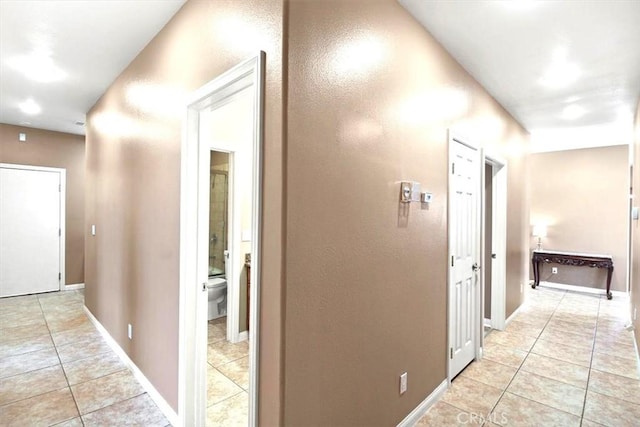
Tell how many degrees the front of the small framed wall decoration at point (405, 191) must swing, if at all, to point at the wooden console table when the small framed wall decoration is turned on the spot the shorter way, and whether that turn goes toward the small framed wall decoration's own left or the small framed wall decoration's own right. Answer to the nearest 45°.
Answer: approximately 90° to the small framed wall decoration's own left

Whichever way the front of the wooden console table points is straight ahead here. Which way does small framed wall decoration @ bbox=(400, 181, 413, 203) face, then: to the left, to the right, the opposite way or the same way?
to the left

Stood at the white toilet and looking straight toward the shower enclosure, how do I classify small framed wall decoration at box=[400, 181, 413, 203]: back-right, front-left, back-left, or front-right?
back-right

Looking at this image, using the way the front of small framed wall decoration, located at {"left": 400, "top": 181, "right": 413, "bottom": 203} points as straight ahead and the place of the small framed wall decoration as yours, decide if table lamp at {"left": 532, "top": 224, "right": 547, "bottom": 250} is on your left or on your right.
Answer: on your left

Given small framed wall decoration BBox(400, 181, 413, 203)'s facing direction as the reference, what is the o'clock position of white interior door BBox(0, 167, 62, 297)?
The white interior door is roughly at 5 o'clock from the small framed wall decoration.

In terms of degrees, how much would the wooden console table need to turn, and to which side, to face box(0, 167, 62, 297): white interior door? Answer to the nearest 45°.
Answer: approximately 45° to its right

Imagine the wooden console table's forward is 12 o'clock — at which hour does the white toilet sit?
The white toilet is roughly at 1 o'clock from the wooden console table.

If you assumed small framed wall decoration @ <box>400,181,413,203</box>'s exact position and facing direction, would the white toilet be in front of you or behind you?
behind

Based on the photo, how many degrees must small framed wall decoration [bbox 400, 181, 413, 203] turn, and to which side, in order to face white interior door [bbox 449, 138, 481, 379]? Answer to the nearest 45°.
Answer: approximately 90° to its left

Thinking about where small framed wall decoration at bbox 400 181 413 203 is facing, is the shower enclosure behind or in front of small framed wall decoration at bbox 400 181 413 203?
behind
